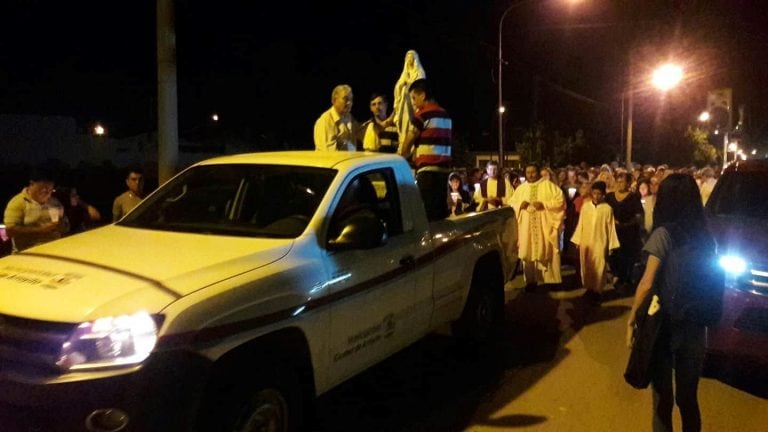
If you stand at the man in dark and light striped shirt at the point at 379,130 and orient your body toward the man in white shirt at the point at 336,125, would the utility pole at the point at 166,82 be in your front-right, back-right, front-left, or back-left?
front-right

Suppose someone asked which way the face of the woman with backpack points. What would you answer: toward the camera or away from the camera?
away from the camera

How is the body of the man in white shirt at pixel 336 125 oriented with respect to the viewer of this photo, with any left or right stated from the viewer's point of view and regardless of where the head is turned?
facing the viewer and to the right of the viewer

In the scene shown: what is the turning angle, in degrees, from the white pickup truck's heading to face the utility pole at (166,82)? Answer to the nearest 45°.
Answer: approximately 135° to its right

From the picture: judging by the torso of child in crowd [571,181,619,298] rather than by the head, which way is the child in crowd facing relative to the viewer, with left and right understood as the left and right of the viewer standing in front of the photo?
facing the viewer

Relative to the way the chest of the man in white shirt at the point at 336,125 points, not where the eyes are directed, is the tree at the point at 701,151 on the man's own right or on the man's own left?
on the man's own left

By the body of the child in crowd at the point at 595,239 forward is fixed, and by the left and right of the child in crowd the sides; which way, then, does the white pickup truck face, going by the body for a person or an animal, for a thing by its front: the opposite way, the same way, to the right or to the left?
the same way

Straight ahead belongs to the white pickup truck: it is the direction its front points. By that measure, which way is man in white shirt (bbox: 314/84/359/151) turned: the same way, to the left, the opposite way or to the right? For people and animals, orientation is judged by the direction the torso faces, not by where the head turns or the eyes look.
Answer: to the left

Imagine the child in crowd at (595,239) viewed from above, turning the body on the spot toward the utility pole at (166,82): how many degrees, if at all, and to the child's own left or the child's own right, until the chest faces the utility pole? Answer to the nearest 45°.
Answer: approximately 45° to the child's own right

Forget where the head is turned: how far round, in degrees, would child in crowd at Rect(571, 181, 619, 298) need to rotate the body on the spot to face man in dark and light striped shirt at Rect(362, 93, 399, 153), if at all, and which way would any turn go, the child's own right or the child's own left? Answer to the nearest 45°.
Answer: approximately 45° to the child's own right

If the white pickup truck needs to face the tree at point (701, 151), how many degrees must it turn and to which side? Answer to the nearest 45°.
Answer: approximately 180°

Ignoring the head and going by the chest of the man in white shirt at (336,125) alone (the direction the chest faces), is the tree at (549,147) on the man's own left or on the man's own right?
on the man's own left

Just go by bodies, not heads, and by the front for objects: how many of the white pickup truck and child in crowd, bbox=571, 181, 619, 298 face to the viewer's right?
0

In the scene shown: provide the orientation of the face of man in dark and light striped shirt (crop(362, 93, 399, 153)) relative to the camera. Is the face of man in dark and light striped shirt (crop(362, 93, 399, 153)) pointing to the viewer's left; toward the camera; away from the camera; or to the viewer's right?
toward the camera

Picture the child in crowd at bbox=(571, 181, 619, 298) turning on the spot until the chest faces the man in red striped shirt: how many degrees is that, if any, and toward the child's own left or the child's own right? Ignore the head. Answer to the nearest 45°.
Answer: approximately 45° to the child's own right
